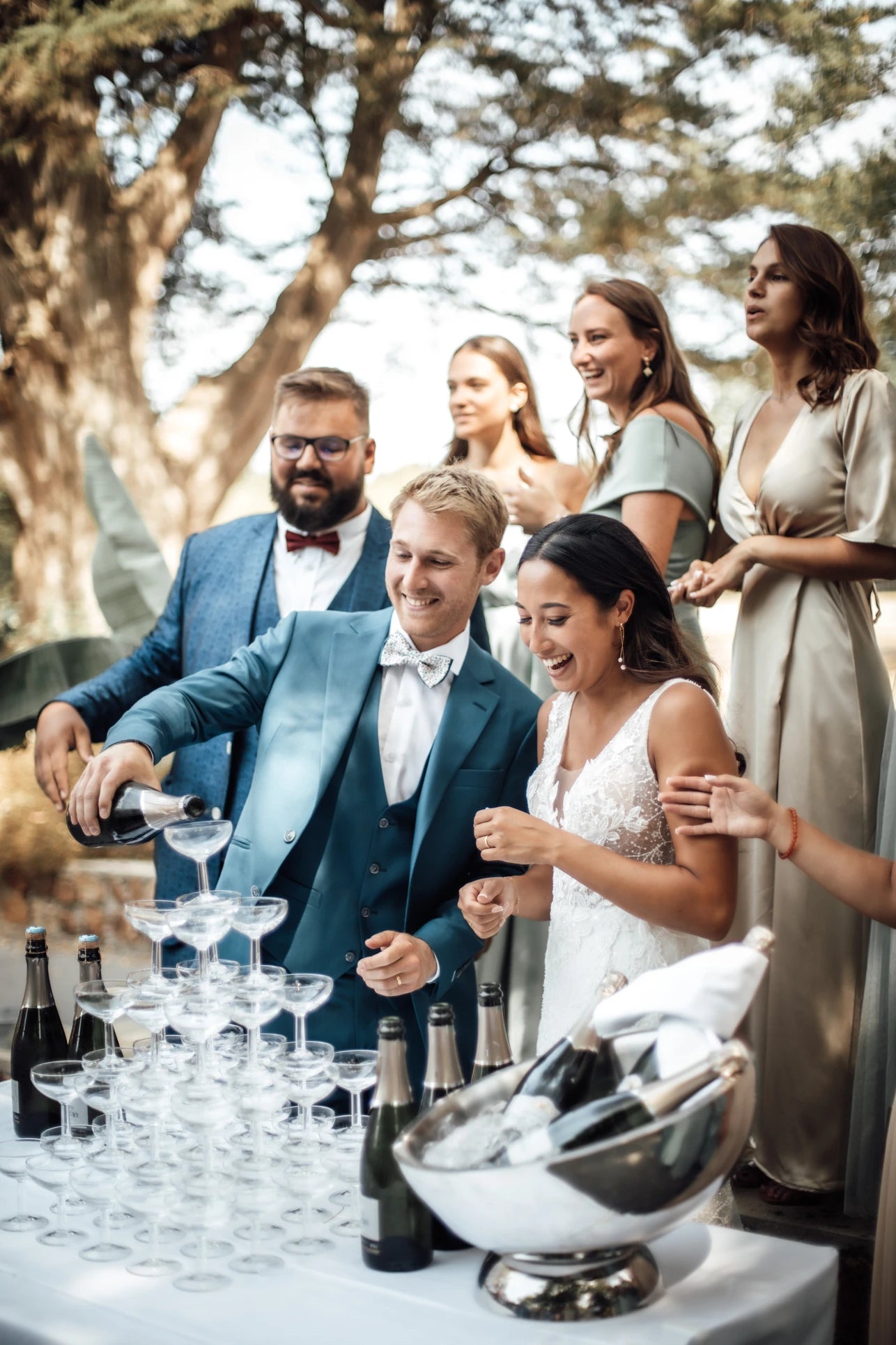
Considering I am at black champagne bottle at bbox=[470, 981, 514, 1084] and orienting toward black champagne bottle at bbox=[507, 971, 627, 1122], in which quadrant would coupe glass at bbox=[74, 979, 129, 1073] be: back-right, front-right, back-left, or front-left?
back-right

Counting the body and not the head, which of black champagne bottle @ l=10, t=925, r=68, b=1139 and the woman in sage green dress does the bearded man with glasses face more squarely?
the black champagne bottle

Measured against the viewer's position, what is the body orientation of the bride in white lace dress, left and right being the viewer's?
facing the viewer and to the left of the viewer

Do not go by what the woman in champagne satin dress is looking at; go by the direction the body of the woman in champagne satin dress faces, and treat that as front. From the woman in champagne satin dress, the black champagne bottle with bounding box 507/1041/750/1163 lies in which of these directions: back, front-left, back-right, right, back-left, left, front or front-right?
front-left

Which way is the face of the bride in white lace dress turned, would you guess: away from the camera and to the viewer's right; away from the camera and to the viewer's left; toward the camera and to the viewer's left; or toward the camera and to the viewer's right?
toward the camera and to the viewer's left

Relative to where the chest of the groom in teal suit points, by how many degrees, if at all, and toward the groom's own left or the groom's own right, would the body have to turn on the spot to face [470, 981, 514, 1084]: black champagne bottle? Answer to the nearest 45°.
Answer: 0° — they already face it

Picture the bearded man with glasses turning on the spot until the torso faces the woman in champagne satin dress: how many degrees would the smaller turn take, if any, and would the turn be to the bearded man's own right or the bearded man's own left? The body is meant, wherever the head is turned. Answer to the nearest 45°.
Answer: approximately 90° to the bearded man's own left

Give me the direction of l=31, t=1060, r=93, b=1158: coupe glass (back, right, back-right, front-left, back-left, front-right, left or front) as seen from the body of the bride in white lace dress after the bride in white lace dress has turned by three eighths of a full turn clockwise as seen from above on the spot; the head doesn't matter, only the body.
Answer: back-left

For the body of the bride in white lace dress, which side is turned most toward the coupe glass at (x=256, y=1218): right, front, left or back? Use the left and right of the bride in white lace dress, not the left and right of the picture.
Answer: front

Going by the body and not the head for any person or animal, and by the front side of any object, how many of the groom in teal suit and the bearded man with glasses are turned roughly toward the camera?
2

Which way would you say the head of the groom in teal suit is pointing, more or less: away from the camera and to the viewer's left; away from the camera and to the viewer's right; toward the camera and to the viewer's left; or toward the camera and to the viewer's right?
toward the camera and to the viewer's left

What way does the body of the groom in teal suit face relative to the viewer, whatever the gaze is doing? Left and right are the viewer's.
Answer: facing the viewer

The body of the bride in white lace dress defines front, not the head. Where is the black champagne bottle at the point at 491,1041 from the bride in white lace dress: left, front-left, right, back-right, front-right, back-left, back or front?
front-left

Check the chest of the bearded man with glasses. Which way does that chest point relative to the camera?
toward the camera

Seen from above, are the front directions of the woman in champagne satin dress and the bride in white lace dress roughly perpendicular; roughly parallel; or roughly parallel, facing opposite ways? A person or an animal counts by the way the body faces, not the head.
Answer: roughly parallel

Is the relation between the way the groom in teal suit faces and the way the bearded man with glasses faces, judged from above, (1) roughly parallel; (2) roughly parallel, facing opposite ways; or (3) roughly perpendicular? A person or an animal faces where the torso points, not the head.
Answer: roughly parallel
